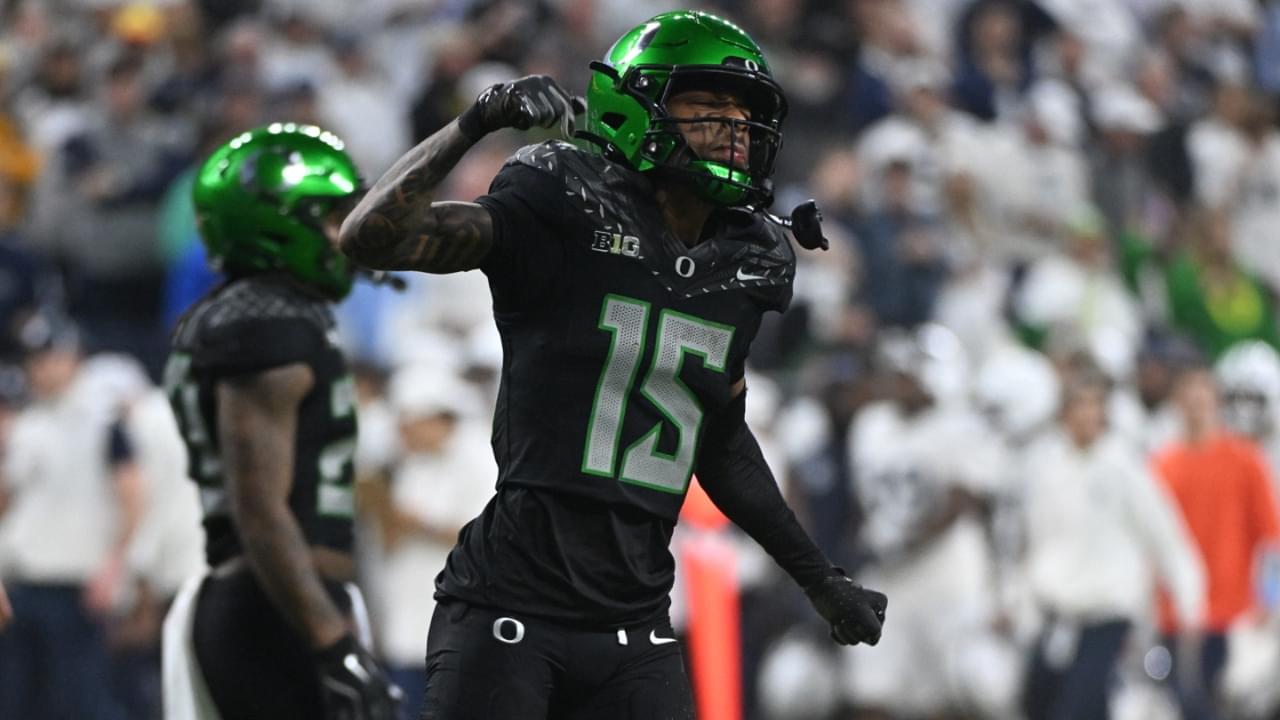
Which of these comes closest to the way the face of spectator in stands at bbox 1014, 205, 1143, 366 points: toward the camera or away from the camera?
toward the camera

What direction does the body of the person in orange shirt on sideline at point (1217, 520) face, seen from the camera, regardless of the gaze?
toward the camera

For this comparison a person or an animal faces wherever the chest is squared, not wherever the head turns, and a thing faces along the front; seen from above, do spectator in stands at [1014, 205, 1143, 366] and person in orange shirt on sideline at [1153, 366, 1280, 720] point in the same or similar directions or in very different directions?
same or similar directions

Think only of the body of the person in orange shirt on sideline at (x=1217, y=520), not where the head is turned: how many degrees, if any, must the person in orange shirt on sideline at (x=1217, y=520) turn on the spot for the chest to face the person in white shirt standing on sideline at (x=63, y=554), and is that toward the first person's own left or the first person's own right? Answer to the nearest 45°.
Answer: approximately 45° to the first person's own right

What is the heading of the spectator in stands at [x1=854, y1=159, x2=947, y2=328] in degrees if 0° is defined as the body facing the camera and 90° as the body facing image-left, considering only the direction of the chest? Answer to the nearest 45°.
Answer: approximately 0°

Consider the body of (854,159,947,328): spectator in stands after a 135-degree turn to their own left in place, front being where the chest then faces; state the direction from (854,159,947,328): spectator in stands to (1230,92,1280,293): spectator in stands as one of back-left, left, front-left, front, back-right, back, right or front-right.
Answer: front

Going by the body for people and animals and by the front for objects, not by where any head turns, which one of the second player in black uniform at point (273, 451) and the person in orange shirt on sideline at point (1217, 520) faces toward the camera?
the person in orange shirt on sideline

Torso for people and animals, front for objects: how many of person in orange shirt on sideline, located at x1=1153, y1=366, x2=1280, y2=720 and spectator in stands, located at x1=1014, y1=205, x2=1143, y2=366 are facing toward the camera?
2

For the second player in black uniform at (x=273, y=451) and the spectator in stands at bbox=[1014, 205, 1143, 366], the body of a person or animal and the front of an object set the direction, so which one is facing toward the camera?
the spectator in stands

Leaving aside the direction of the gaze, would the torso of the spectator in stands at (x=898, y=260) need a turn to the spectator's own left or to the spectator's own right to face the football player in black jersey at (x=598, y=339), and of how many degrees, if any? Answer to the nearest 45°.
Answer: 0° — they already face them

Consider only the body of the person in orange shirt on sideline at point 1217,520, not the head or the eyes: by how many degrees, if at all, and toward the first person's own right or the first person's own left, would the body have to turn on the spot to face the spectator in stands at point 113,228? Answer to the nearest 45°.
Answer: approximately 90° to the first person's own right

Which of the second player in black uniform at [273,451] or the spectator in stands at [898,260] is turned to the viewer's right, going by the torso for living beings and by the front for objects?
the second player in black uniform

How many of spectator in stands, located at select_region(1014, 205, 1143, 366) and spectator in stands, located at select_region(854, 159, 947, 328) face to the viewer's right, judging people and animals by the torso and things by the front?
0

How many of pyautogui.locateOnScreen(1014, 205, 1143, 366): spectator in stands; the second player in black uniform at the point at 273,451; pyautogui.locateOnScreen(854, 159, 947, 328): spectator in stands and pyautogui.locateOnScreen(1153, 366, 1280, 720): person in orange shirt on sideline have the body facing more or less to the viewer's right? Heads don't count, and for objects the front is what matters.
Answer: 1
